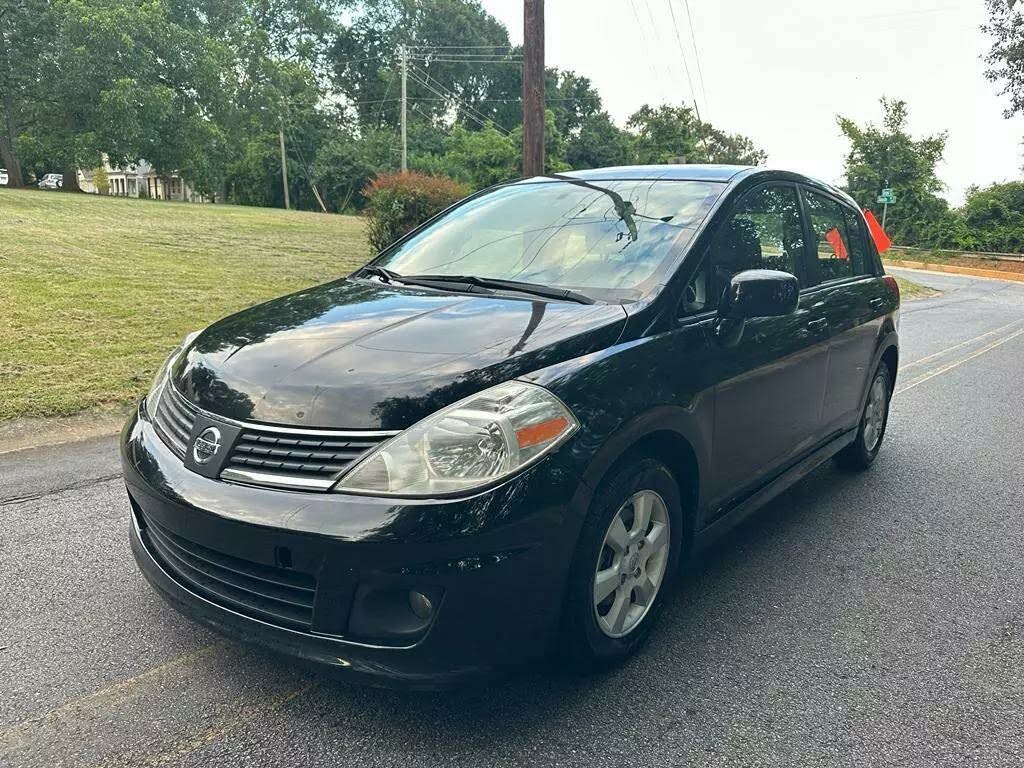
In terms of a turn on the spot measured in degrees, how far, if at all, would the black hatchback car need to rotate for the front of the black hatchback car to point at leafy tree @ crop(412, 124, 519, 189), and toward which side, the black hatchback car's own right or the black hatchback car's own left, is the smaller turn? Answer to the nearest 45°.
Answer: approximately 135° to the black hatchback car's own right

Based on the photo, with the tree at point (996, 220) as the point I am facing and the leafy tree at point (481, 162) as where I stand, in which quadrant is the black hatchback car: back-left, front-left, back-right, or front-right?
front-right

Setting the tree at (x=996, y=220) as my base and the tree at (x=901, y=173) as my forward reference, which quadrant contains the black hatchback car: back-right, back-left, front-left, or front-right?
back-left

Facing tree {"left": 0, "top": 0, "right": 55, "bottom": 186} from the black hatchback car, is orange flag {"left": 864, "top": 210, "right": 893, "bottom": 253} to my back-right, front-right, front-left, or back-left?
front-right

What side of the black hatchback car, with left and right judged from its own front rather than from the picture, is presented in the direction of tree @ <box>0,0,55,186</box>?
right

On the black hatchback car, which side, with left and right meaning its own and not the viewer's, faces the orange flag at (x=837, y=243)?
back

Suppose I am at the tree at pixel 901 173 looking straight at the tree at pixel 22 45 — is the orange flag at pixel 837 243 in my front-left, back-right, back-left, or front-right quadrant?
front-left

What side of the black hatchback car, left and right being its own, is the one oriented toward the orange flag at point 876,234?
back

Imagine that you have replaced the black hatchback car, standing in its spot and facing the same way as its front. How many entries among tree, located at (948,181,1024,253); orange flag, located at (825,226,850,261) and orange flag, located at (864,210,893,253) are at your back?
3

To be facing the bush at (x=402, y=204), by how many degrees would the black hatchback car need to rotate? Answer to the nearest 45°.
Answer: approximately 135° to its right

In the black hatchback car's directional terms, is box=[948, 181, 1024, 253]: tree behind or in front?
behind

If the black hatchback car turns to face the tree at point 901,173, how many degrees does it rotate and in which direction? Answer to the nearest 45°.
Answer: approximately 180°

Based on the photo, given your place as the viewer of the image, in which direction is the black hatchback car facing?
facing the viewer and to the left of the viewer
